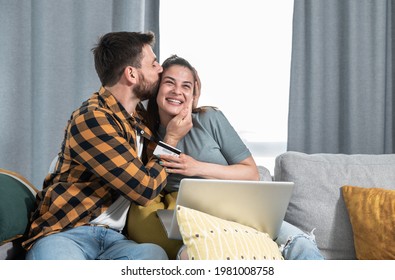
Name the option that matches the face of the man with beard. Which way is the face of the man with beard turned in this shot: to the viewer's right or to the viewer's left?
to the viewer's right

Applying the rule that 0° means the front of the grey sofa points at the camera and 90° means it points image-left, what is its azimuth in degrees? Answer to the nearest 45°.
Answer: approximately 0°
